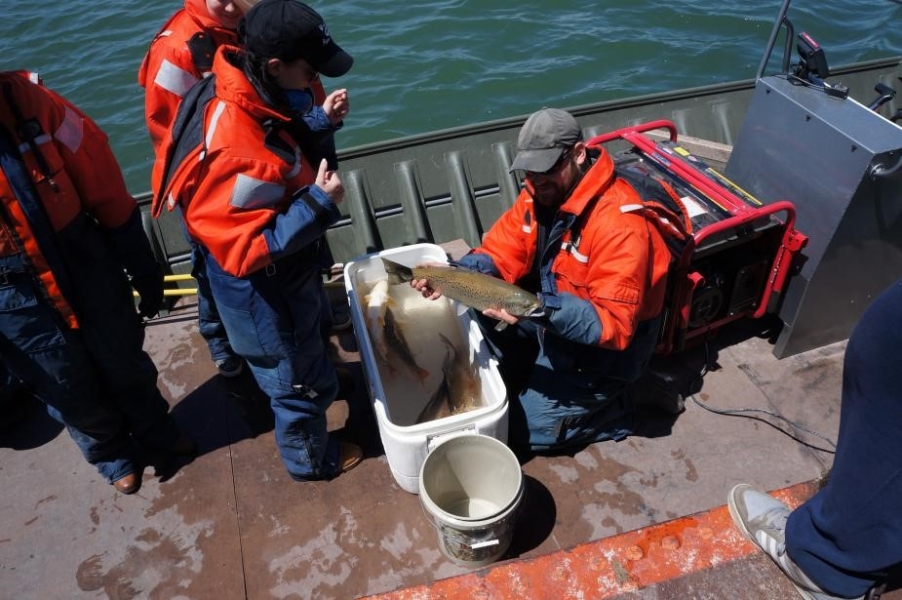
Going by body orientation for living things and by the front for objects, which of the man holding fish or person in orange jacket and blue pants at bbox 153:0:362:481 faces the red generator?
the person in orange jacket and blue pants

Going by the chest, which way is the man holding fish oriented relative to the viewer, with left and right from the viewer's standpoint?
facing the viewer and to the left of the viewer

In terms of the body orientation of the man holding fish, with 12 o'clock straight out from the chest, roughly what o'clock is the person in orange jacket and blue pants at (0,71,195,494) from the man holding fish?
The person in orange jacket and blue pants is roughly at 1 o'clock from the man holding fish.

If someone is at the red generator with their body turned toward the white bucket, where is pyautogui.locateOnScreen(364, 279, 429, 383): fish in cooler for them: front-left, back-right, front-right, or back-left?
front-right

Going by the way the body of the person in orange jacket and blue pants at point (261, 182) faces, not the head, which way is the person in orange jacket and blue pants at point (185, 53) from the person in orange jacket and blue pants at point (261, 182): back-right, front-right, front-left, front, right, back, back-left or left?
left

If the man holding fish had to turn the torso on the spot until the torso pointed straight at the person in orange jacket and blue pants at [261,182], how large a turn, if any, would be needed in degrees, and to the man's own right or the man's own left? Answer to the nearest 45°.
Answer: approximately 45° to the man's own right

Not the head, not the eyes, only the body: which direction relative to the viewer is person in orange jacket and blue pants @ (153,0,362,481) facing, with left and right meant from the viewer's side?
facing to the right of the viewer

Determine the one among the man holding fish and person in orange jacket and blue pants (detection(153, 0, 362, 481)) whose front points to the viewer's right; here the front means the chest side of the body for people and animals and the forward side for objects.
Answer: the person in orange jacket and blue pants

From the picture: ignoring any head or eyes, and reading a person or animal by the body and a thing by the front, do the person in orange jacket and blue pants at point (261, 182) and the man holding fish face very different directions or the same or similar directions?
very different directions

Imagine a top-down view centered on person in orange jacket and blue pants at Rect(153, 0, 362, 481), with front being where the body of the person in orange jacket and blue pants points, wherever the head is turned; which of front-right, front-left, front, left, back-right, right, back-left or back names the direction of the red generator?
front

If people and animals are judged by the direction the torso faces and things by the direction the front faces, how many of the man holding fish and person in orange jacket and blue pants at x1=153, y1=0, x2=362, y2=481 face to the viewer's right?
1

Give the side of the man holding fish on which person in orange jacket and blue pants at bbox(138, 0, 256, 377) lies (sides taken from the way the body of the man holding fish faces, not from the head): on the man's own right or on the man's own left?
on the man's own right

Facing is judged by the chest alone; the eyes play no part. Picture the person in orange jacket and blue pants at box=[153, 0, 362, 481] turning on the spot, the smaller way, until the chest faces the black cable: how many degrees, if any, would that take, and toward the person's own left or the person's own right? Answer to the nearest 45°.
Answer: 0° — they already face it

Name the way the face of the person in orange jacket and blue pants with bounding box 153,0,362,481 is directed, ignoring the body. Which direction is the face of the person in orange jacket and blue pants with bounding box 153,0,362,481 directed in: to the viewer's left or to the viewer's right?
to the viewer's right
